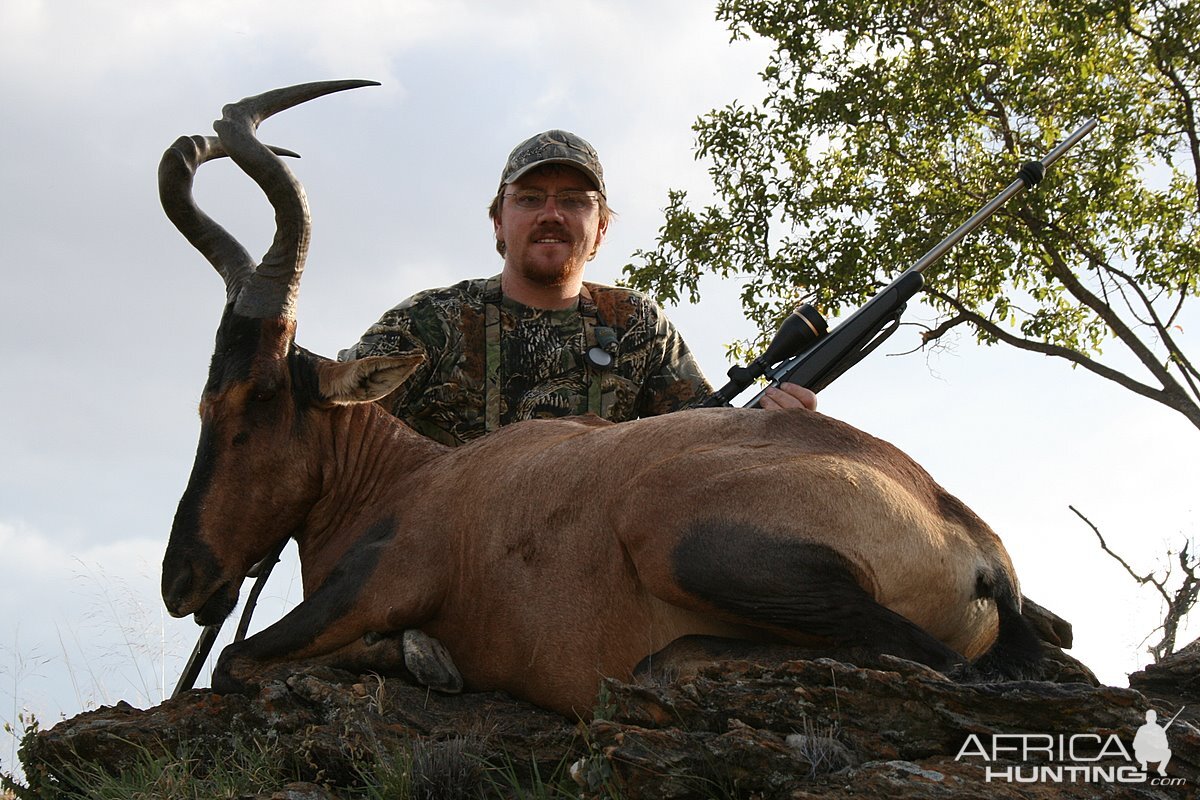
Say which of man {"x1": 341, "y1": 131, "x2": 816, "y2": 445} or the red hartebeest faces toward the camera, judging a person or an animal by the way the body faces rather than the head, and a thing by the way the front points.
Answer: the man

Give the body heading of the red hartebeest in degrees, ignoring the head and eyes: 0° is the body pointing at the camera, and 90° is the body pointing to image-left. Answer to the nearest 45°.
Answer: approximately 90°

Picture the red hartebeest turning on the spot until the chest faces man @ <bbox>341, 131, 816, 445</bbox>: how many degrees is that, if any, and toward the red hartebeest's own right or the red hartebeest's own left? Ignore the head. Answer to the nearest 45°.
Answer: approximately 90° to the red hartebeest's own right

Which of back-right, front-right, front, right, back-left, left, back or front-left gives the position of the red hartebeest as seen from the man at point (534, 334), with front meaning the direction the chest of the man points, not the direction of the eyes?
front

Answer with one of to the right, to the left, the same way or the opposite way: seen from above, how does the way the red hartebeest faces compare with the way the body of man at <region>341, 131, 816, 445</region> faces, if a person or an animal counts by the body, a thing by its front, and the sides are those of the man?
to the right

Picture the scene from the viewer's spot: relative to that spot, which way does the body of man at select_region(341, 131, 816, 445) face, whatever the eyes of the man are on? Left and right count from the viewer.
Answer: facing the viewer

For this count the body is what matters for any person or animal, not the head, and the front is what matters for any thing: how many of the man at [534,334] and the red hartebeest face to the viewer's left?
1

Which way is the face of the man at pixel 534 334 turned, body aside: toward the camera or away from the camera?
toward the camera
